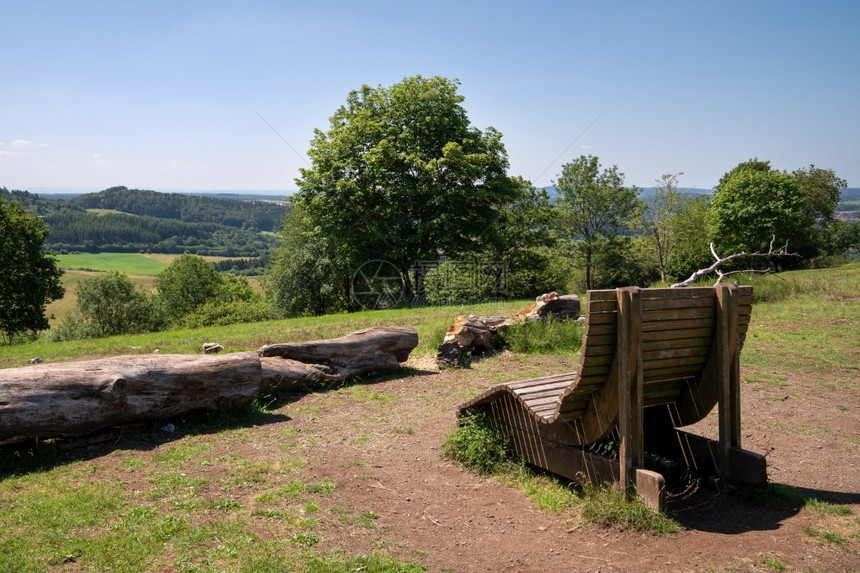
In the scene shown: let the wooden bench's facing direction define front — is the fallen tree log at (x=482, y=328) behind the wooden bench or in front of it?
in front

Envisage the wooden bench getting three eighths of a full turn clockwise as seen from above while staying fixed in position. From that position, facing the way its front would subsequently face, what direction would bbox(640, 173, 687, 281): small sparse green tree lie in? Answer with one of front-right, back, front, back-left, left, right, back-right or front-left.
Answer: left

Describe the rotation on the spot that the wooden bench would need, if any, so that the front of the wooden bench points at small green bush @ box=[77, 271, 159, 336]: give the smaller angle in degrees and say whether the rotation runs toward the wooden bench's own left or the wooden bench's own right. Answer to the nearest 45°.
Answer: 0° — it already faces it

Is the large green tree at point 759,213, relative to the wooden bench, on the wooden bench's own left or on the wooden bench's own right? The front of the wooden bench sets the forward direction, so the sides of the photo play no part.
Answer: on the wooden bench's own right

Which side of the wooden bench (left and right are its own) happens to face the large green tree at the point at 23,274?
front

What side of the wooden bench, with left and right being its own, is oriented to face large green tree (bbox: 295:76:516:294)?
front

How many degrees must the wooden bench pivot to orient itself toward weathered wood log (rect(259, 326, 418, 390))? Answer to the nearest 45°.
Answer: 0° — it already faces it

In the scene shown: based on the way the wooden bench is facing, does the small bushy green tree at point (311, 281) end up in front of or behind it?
in front

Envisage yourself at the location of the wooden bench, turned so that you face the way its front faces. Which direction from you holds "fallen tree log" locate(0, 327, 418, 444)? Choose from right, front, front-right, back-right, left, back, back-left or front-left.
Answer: front-left

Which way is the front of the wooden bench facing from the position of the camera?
facing away from the viewer and to the left of the viewer
